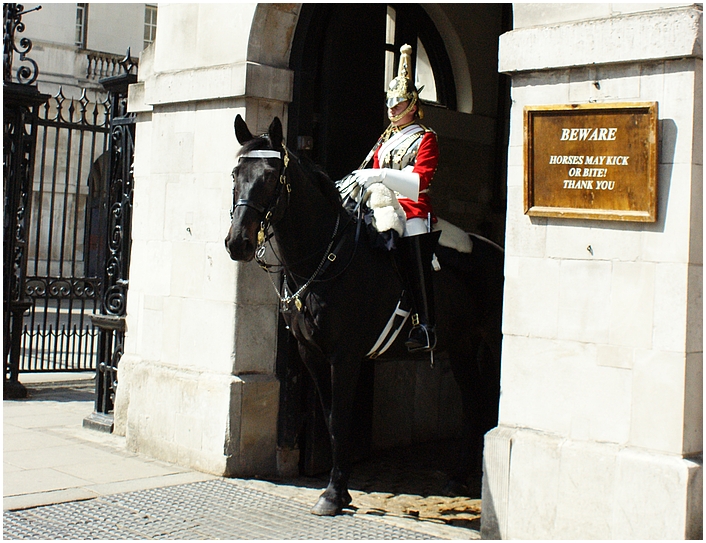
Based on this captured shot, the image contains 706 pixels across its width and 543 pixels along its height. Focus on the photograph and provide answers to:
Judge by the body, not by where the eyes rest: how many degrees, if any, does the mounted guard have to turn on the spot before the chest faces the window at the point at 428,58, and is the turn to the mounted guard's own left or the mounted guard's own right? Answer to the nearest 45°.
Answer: approximately 135° to the mounted guard's own right

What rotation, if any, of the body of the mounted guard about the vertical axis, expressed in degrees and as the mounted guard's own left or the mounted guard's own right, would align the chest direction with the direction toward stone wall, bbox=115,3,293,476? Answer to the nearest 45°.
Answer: approximately 90° to the mounted guard's own right

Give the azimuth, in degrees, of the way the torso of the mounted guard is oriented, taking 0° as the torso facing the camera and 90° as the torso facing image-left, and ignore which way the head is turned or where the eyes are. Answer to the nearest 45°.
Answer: approximately 45°

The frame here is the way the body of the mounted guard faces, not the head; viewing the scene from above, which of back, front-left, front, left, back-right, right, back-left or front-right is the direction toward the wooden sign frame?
left

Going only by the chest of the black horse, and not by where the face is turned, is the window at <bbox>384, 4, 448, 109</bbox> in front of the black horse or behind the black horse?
behind

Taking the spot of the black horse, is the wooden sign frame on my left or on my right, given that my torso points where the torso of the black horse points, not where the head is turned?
on my left

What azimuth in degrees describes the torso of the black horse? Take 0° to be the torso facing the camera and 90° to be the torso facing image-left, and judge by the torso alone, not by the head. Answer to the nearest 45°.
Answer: approximately 45°
